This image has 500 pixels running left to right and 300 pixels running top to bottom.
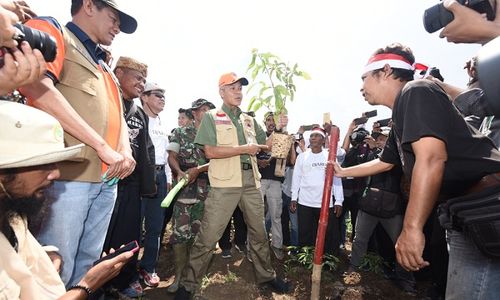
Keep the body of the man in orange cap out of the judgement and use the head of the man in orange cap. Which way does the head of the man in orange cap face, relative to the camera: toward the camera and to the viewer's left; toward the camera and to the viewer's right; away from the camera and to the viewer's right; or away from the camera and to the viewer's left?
toward the camera and to the viewer's right

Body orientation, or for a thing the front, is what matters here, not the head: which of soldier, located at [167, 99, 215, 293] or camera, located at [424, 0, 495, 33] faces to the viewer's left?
the camera

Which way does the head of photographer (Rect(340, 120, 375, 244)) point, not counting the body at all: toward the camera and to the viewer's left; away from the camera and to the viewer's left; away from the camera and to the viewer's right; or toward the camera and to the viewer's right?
toward the camera and to the viewer's left

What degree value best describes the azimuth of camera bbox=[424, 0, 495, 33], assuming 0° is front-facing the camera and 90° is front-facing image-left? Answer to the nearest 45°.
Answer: approximately 90°

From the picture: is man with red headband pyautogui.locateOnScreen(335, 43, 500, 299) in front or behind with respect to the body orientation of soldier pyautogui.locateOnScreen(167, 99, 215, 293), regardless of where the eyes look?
in front

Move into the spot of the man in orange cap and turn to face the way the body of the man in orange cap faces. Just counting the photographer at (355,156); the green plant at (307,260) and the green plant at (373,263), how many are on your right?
0

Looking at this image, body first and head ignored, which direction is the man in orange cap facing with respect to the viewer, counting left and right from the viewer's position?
facing the viewer and to the right of the viewer

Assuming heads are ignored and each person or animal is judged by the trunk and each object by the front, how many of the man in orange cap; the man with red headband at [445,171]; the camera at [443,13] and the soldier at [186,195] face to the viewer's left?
2

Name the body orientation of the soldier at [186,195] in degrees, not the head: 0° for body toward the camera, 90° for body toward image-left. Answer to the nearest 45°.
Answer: approximately 315°

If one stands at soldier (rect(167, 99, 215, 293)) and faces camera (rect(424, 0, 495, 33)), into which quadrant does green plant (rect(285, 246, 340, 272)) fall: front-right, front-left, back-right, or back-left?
front-left

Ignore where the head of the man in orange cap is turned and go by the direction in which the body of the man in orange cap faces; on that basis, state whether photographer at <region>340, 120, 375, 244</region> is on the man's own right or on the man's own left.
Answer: on the man's own left

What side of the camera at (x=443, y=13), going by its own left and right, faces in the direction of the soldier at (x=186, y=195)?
front

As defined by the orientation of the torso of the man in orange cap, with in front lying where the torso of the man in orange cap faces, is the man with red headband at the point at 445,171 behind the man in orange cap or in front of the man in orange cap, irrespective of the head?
in front

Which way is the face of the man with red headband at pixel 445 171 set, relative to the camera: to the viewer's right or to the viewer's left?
to the viewer's left

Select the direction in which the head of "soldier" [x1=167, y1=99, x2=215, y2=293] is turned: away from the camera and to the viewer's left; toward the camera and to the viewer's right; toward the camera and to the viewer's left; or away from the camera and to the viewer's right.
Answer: toward the camera and to the viewer's right

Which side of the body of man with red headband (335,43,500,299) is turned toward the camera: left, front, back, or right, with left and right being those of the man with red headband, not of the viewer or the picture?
left

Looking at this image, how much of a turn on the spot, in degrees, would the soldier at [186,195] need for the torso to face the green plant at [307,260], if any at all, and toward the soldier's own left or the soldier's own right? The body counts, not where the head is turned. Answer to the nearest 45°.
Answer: approximately 45° to the soldier's own left
